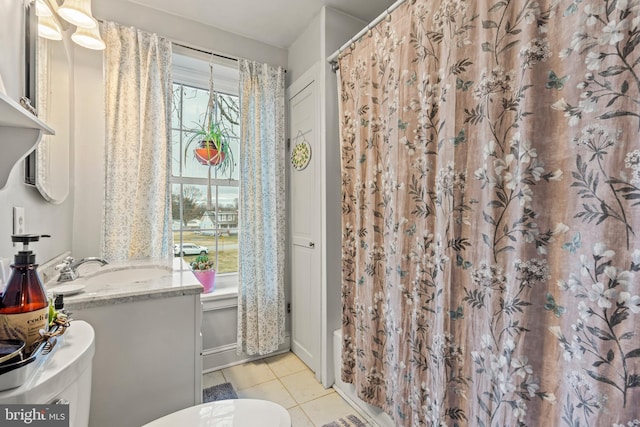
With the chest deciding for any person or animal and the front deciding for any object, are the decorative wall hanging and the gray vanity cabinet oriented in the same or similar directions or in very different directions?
very different directions

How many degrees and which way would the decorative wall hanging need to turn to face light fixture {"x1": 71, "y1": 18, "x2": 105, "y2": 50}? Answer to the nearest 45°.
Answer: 0° — it already faces it

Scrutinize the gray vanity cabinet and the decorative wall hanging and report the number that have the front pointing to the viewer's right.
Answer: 1

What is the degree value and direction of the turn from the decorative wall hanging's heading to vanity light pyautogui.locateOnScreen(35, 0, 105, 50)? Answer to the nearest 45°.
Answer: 0° — it already faces it

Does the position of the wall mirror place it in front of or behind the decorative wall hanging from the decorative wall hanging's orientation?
in front

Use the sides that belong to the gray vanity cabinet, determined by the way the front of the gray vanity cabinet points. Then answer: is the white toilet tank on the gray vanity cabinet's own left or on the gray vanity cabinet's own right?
on the gray vanity cabinet's own right

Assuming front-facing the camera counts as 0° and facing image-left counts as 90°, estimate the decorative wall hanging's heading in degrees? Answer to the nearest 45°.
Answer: approximately 45°

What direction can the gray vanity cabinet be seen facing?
to the viewer's right

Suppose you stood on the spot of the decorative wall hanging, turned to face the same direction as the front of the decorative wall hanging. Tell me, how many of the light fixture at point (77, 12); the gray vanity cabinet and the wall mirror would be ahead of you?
3

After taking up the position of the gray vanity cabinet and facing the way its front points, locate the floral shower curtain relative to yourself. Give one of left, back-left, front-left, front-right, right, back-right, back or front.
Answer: front-right
